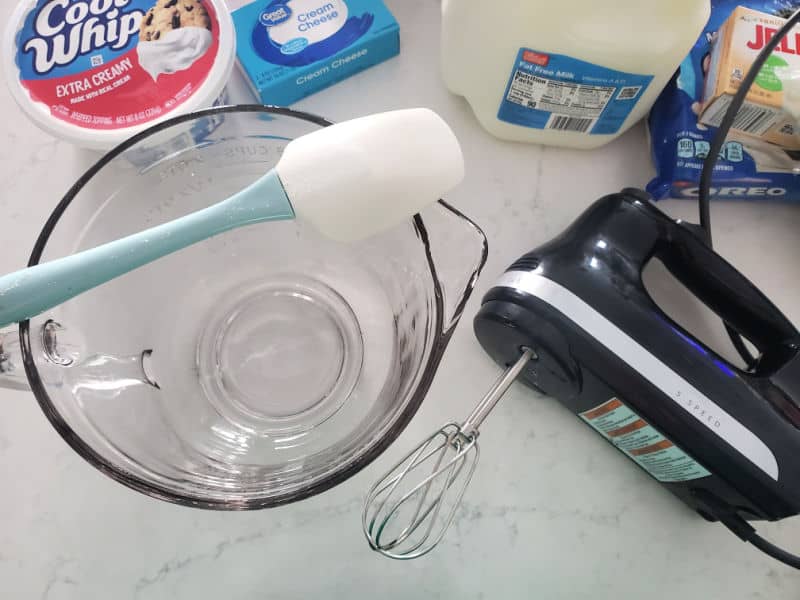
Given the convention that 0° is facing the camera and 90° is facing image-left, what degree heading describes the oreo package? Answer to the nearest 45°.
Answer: approximately 0°
